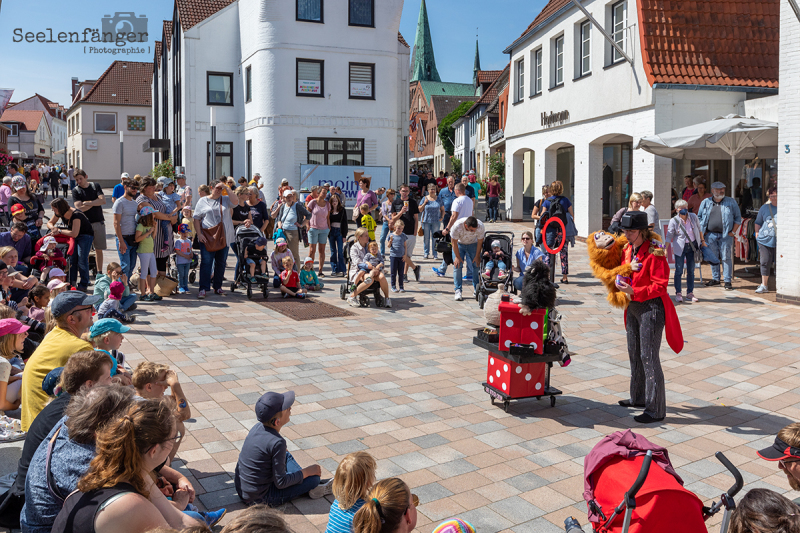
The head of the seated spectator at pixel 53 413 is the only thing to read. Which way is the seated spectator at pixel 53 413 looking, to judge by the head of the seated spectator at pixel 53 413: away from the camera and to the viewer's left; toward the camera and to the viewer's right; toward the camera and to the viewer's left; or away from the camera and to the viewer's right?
away from the camera and to the viewer's right

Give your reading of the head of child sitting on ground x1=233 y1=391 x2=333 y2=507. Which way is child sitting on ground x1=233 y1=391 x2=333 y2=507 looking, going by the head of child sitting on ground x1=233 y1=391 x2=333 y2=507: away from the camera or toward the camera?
away from the camera

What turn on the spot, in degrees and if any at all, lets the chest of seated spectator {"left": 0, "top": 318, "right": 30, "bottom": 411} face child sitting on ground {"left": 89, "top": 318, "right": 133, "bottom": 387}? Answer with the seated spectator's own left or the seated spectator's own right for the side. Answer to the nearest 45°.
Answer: approximately 45° to the seated spectator's own right

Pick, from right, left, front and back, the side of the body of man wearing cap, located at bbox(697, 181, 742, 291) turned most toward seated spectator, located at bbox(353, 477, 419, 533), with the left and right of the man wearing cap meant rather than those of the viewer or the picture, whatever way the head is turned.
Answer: front

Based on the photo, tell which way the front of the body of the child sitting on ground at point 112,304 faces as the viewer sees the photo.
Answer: to the viewer's right

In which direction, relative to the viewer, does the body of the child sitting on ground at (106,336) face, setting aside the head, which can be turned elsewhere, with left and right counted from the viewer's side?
facing to the right of the viewer

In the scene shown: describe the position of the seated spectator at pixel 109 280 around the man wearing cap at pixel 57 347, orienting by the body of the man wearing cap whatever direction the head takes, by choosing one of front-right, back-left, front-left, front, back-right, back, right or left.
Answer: left

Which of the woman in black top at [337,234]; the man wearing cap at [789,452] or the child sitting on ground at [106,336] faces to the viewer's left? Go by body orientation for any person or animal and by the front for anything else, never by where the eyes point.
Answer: the man wearing cap

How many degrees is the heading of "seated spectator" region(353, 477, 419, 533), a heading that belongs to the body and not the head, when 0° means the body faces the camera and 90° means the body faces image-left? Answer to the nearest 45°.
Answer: approximately 225°

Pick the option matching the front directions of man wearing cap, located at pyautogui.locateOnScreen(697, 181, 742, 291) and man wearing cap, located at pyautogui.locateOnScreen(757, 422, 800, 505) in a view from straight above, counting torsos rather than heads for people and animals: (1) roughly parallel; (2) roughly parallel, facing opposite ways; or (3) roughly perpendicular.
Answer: roughly perpendicular

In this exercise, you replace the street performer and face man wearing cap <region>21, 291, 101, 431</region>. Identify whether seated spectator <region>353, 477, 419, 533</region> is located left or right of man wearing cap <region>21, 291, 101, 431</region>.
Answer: left

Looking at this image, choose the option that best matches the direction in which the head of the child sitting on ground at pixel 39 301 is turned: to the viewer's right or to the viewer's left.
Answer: to the viewer's right

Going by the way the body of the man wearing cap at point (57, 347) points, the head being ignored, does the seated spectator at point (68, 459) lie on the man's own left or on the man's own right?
on the man's own right
